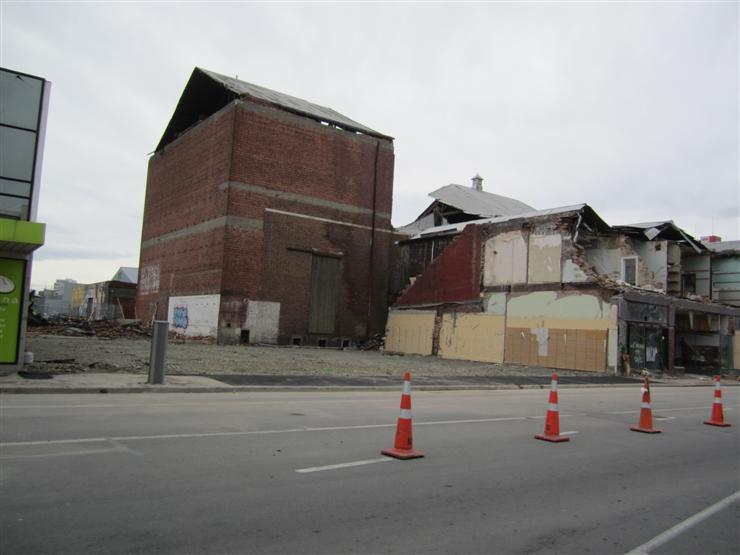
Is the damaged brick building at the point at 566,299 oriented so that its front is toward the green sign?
no

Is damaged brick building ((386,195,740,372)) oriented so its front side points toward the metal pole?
no

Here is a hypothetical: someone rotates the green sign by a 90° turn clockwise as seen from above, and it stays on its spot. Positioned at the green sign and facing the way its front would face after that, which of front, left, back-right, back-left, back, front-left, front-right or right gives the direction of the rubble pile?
right

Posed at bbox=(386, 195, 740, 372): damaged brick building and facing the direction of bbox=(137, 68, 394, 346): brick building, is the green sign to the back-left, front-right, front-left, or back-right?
front-left

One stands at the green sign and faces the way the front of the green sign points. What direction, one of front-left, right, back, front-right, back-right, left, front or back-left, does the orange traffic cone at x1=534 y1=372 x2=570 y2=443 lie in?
front-left

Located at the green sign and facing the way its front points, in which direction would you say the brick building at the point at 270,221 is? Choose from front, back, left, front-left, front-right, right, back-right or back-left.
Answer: back-left

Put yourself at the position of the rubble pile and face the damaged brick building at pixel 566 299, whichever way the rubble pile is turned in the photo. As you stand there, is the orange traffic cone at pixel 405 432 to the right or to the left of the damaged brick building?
right

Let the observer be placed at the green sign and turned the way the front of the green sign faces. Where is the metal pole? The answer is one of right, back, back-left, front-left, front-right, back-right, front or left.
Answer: front-left

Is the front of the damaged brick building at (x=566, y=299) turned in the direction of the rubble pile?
no

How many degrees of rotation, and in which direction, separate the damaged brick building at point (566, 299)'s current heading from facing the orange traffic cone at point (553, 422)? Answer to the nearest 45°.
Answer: approximately 45° to its right

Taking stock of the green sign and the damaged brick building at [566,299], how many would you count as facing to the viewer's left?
0

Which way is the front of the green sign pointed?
toward the camera

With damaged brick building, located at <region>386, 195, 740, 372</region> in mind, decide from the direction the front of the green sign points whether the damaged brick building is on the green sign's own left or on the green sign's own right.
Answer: on the green sign's own left

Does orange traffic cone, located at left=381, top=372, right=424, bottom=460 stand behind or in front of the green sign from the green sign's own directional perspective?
in front

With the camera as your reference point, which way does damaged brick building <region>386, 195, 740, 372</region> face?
facing the viewer and to the right of the viewer

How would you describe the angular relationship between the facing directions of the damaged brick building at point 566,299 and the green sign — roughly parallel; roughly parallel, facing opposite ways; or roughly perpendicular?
roughly parallel
